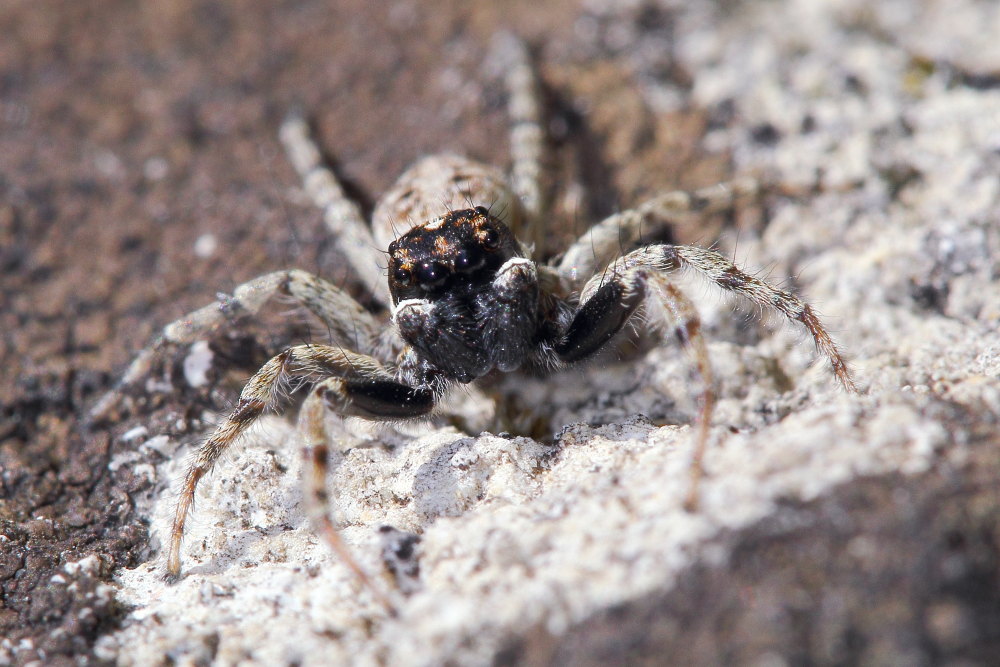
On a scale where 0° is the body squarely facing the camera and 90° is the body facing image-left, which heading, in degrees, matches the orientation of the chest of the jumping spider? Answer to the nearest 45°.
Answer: approximately 0°

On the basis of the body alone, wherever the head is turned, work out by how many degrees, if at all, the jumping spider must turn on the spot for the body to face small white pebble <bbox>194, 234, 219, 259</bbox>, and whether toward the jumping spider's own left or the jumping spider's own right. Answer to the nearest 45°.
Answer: approximately 135° to the jumping spider's own right
